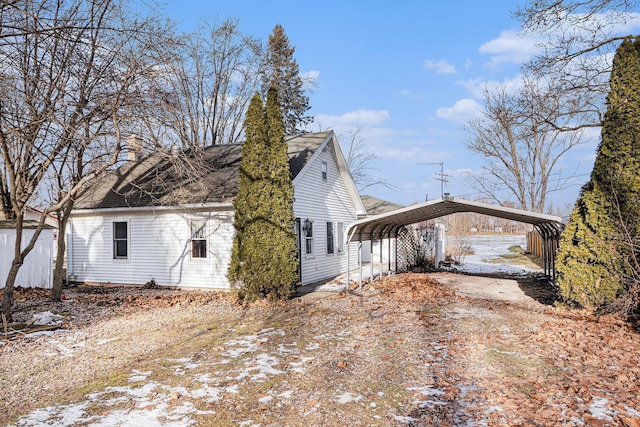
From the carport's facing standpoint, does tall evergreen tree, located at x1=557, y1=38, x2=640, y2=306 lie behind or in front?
in front

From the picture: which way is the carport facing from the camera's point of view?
toward the camera

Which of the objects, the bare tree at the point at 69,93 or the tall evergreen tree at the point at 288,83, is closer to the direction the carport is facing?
the bare tree

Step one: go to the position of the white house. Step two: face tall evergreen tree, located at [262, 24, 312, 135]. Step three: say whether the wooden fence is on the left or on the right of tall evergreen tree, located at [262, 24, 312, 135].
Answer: right

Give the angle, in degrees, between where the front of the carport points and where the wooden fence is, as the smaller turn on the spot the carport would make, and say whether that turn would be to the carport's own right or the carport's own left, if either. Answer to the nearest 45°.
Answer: approximately 180°

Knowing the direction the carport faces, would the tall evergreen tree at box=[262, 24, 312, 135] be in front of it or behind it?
behind

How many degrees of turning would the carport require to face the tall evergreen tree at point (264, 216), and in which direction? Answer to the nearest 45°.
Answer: approximately 45° to its right

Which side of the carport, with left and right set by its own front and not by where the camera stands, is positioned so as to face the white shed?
right

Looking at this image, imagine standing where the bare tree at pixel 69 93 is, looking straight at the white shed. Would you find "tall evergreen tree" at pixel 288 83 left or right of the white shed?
right

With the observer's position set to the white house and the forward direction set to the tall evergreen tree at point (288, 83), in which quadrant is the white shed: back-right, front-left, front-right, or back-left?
back-left

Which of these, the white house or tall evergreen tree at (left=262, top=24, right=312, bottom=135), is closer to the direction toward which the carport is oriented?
the white house

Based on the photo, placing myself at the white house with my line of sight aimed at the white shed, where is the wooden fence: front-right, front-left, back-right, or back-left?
back-right

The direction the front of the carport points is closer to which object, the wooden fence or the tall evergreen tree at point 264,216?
the tall evergreen tree
